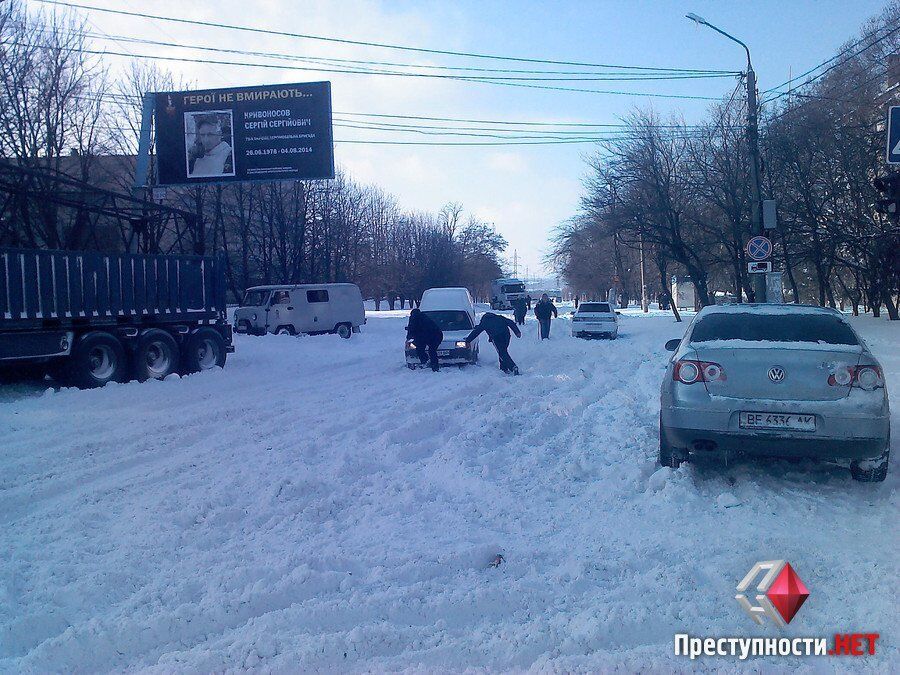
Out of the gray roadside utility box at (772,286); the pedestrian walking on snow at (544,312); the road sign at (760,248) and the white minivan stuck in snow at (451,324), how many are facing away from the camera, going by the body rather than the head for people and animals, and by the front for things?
0

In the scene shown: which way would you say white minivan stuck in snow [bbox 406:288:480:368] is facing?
toward the camera

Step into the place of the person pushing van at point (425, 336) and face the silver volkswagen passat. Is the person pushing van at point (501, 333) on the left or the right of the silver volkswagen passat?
left

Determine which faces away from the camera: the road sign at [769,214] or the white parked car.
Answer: the white parked car

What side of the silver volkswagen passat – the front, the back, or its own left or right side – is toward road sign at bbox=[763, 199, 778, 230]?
front

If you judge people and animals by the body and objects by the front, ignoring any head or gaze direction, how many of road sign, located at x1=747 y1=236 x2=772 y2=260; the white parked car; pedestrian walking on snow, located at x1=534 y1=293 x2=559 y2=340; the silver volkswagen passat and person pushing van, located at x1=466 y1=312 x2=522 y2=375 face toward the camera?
2

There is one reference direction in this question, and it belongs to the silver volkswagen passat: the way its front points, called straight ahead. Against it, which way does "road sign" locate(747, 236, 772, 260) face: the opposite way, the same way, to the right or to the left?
the opposite way

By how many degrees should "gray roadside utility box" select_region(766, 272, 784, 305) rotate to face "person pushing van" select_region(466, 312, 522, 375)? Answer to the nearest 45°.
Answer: approximately 45° to its right

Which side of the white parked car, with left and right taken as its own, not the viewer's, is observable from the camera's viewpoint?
back

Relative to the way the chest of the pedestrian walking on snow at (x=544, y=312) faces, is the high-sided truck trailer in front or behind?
in front
